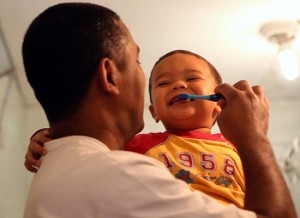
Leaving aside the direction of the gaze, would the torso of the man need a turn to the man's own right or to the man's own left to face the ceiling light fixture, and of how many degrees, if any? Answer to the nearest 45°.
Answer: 0° — they already face it

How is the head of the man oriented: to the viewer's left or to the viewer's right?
to the viewer's right

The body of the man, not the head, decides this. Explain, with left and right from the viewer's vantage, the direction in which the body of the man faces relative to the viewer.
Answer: facing away from the viewer and to the right of the viewer
